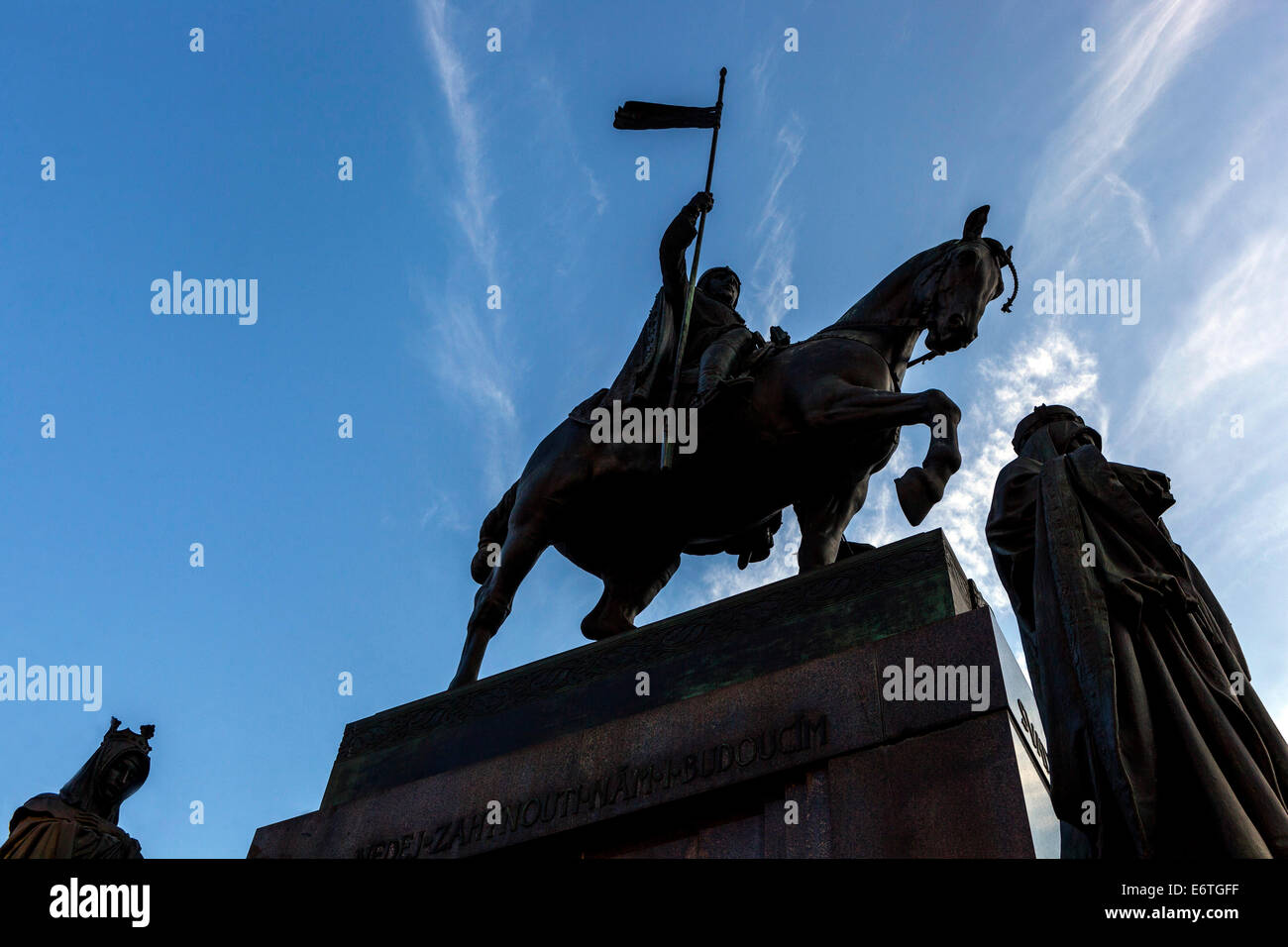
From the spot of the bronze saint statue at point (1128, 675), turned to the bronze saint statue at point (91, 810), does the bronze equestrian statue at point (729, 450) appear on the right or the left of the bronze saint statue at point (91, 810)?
right

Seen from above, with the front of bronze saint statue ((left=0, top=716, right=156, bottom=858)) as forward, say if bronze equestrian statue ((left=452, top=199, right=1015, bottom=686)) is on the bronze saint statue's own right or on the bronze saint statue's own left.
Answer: on the bronze saint statue's own left

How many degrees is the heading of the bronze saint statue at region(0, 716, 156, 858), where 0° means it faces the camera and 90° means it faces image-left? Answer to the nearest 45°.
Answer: approximately 315°
